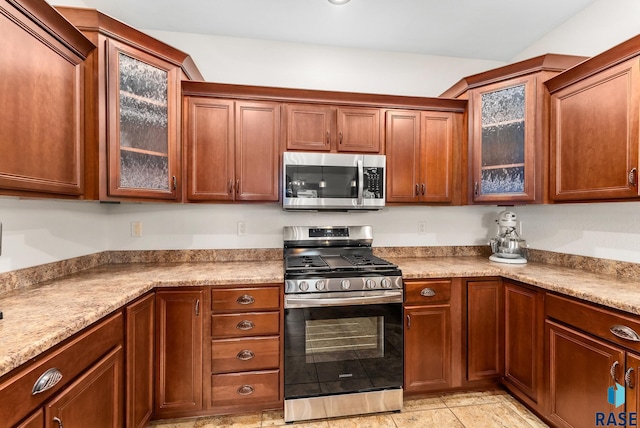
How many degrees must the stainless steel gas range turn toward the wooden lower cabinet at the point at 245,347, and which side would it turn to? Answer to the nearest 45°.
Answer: approximately 90° to its right

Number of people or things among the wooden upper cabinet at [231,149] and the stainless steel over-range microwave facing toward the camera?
2

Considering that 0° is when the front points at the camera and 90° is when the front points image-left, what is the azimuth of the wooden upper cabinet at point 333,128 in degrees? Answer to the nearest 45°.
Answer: approximately 0°

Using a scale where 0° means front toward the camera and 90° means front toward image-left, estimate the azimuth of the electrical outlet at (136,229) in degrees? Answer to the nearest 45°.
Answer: approximately 0°

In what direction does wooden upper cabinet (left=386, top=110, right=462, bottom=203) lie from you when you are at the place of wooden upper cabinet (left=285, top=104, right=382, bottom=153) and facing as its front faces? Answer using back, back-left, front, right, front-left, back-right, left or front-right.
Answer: left

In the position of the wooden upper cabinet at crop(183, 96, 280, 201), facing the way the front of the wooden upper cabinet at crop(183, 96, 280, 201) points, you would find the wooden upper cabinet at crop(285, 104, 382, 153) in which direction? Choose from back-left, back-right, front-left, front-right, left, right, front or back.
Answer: left
